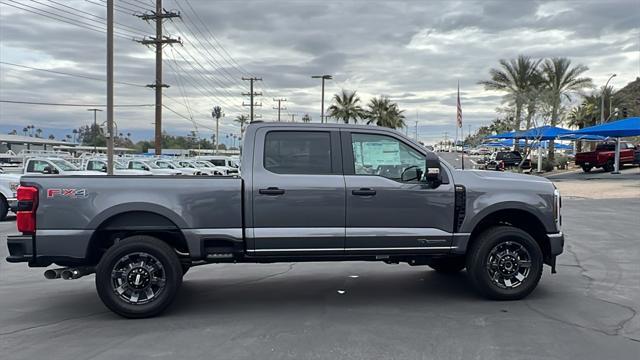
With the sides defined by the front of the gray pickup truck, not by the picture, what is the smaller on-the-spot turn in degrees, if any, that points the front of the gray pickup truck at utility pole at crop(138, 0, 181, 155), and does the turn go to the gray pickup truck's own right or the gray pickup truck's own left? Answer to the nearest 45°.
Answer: approximately 90° to the gray pickup truck's own left

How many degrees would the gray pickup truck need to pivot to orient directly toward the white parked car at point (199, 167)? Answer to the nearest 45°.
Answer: approximately 90° to its left

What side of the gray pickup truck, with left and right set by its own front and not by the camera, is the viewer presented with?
right
